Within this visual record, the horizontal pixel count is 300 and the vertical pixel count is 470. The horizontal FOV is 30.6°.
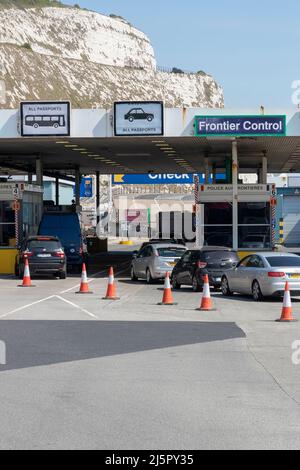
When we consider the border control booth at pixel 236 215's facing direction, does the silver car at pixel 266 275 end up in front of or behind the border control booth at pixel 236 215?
in front

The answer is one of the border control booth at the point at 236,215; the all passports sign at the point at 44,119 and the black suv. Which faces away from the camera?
the black suv

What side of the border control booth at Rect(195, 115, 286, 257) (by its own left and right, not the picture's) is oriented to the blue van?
right

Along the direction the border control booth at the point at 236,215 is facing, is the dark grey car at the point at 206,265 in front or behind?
in front

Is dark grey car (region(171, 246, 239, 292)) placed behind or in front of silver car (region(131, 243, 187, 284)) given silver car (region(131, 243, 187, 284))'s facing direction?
behind

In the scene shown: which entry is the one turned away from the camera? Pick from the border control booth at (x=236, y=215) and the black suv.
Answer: the black suv

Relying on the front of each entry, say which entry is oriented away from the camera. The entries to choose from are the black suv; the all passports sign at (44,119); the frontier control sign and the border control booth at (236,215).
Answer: the black suv

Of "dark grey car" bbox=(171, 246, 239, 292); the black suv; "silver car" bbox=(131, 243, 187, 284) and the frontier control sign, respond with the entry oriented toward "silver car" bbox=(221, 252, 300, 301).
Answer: the frontier control sign

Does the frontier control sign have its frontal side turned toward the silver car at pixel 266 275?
yes

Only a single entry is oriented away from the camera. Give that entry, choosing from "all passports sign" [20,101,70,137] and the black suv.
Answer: the black suv

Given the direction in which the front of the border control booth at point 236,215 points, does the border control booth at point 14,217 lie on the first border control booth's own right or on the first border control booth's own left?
on the first border control booth's own right

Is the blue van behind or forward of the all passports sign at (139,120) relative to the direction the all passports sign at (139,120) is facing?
behind

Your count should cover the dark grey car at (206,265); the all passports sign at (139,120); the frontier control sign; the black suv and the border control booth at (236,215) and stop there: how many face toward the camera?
3
